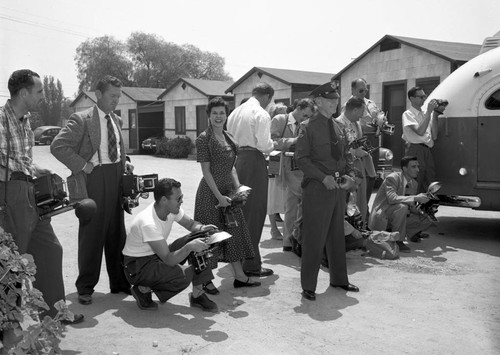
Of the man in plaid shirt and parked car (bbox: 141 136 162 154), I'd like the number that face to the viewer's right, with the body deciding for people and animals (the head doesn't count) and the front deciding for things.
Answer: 1

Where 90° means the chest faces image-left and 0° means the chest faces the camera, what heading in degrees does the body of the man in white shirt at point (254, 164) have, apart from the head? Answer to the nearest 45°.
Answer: approximately 225°

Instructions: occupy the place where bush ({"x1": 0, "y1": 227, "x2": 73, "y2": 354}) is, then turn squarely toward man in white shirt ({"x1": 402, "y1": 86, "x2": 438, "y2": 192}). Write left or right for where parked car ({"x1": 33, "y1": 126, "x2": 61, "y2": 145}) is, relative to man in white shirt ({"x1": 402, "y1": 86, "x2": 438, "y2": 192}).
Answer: left

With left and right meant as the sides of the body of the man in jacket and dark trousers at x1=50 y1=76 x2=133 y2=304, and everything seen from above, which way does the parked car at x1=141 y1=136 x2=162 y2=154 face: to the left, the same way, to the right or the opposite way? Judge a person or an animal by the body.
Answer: to the right

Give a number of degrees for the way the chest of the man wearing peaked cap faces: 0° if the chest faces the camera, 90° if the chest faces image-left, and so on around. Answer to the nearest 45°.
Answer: approximately 315°

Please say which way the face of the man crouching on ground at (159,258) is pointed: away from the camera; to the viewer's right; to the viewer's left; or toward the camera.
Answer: to the viewer's right

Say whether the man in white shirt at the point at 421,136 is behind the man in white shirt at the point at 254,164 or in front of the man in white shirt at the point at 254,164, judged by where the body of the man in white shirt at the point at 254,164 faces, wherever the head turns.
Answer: in front

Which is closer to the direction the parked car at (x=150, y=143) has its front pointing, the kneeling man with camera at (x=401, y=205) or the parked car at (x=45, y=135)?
the kneeling man with camera

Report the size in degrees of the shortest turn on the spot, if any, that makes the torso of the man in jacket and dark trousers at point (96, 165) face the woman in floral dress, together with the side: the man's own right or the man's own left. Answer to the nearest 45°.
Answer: approximately 45° to the man's own left

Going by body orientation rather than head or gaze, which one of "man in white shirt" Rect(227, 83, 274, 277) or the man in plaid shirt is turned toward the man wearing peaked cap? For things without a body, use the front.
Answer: the man in plaid shirt

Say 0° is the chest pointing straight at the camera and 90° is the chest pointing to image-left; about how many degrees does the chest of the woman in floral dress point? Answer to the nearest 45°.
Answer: approximately 315°

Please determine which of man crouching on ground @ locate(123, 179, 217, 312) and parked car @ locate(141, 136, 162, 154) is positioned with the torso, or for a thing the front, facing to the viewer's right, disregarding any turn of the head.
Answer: the man crouching on ground

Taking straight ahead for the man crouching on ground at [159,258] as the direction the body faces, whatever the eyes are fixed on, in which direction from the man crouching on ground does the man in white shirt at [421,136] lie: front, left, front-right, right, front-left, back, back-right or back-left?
front-left

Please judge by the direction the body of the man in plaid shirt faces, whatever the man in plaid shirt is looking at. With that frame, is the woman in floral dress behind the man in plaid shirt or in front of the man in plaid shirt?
in front

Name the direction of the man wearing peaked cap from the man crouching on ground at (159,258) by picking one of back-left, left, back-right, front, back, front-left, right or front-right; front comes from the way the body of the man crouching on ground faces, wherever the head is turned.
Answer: front

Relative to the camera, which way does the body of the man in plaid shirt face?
to the viewer's right

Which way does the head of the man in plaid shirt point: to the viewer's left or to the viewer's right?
to the viewer's right

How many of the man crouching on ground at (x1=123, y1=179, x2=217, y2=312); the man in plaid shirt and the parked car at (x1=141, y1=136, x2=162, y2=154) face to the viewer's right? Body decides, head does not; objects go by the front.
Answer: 2
